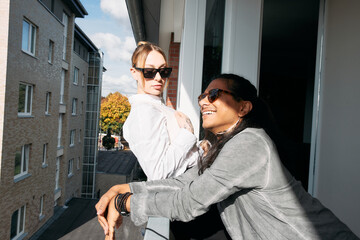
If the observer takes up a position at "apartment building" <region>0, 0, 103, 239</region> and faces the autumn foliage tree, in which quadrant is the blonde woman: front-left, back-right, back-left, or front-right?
back-right

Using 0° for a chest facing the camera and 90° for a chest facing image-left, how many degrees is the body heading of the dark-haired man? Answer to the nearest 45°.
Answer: approximately 90°

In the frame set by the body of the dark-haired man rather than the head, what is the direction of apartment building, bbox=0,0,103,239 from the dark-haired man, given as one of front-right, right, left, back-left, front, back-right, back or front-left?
front-right

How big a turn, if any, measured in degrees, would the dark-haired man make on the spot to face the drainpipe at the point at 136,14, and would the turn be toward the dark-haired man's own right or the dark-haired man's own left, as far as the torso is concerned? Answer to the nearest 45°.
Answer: approximately 45° to the dark-haired man's own right

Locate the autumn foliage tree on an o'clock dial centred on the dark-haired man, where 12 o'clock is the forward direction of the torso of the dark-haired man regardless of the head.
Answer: The autumn foliage tree is roughly at 2 o'clock from the dark-haired man.
